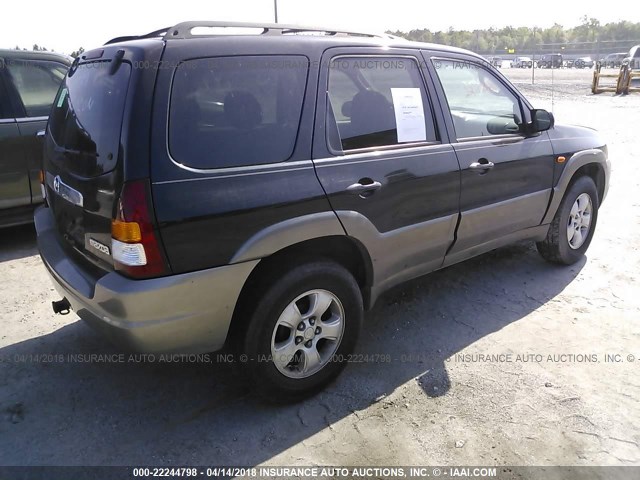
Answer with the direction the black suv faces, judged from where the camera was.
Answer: facing away from the viewer and to the right of the viewer

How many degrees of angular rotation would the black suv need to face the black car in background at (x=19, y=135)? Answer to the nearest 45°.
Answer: approximately 90° to its left
